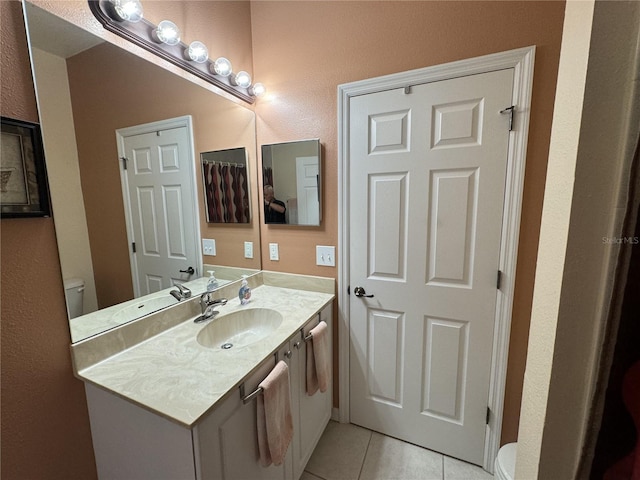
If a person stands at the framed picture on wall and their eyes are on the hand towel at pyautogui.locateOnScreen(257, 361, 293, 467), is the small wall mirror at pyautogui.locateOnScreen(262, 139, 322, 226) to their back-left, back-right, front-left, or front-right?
front-left

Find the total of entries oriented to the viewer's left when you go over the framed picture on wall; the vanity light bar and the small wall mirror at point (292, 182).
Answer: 0

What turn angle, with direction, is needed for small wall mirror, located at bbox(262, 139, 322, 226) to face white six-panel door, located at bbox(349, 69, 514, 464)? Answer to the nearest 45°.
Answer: approximately 45° to its left

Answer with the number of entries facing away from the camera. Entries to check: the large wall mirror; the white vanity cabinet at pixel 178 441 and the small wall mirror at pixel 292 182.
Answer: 0

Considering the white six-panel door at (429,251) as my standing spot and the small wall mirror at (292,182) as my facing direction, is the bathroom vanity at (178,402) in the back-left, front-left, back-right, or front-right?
front-left

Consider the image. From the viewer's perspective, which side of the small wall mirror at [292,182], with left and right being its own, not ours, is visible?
front

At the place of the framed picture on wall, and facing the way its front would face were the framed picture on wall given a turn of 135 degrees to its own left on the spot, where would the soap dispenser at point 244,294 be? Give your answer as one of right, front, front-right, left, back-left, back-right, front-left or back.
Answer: right

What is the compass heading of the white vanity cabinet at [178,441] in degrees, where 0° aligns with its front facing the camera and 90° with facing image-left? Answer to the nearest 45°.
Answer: approximately 315°

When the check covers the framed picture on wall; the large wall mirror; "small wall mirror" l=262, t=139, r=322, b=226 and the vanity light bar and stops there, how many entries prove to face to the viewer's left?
0
